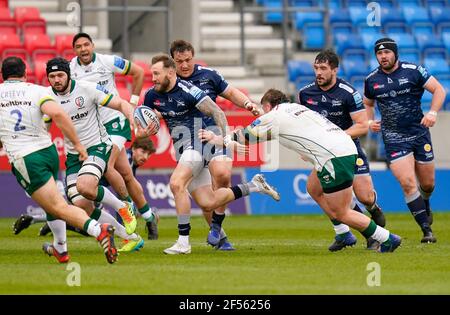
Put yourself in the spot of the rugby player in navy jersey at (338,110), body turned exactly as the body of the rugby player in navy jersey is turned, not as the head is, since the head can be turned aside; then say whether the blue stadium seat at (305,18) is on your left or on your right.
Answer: on your right

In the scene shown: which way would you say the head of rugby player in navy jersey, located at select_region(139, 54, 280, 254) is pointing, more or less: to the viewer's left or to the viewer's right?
to the viewer's left

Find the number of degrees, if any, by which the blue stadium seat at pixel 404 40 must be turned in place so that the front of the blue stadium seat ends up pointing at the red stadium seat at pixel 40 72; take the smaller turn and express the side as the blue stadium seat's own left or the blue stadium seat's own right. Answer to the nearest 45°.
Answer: approximately 45° to the blue stadium seat's own right

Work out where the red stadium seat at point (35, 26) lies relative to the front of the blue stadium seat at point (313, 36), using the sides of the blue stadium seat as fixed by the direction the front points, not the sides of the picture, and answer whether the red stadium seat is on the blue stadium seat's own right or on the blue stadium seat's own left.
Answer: on the blue stadium seat's own right

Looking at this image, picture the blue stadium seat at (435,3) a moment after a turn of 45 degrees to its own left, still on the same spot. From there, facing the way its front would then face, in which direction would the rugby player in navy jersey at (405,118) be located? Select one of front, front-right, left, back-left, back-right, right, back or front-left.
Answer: front-right

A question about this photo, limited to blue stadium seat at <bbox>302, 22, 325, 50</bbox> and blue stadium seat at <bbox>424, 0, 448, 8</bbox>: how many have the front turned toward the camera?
2

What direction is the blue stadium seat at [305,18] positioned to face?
toward the camera

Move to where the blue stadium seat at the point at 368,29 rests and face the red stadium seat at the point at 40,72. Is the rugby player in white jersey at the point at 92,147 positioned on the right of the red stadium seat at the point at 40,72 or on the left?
left

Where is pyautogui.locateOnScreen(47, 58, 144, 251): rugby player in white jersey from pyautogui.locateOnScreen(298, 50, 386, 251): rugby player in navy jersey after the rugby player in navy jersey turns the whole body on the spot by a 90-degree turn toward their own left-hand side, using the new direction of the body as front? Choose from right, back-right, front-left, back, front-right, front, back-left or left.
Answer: back-right

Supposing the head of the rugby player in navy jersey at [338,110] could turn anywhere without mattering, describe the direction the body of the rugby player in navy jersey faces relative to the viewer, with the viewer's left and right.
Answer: facing the viewer and to the left of the viewer

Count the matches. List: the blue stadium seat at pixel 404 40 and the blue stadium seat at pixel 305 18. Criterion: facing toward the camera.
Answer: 2

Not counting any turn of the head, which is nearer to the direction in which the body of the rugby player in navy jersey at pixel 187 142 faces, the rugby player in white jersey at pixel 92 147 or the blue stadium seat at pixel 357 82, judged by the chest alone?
the rugby player in white jersey

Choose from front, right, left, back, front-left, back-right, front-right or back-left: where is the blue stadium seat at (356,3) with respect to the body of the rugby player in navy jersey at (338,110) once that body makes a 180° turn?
front-left

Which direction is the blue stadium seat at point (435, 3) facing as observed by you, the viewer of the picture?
facing the viewer

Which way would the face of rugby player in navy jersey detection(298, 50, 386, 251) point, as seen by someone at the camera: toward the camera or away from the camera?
toward the camera

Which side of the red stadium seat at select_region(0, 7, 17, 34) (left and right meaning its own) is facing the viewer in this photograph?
front

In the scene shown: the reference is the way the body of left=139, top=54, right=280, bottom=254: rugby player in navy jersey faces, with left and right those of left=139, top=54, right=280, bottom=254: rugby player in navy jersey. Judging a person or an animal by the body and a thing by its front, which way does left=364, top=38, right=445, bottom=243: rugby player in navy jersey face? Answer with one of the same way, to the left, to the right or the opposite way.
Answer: the same way
